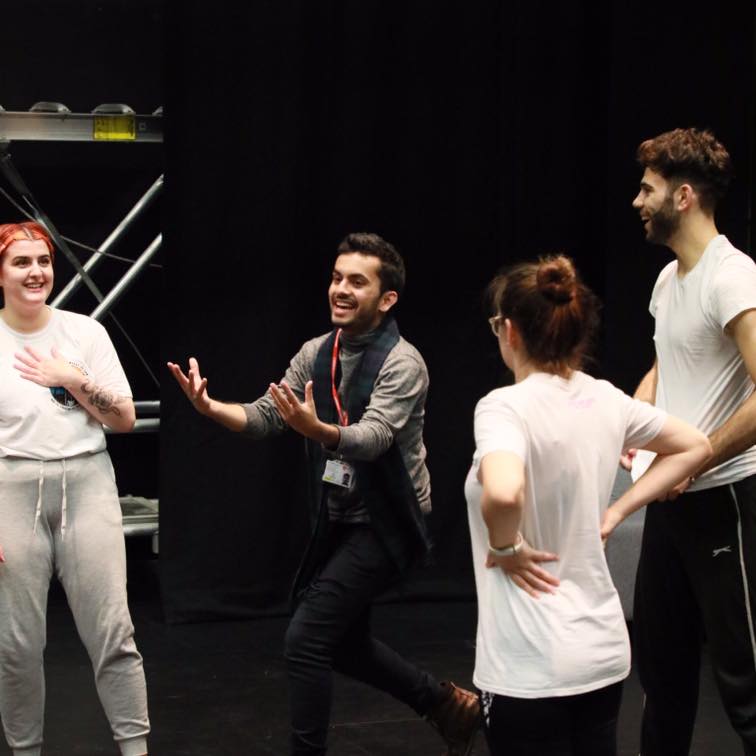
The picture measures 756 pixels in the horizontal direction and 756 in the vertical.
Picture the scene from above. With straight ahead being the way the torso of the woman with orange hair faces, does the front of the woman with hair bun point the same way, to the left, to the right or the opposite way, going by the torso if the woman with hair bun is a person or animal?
the opposite way

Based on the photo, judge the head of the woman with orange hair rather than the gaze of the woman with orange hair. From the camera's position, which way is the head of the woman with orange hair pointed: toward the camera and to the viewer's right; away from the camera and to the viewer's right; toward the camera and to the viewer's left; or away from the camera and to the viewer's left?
toward the camera and to the viewer's right

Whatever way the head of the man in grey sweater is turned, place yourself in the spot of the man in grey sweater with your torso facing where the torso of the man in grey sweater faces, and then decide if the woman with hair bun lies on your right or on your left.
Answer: on your left

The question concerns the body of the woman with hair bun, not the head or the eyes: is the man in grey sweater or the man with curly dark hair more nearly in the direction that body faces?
the man in grey sweater

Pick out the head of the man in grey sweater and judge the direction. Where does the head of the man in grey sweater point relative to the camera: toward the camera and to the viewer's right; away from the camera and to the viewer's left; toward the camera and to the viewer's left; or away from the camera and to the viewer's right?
toward the camera and to the viewer's left

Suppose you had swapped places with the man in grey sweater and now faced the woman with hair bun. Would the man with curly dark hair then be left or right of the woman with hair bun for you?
left

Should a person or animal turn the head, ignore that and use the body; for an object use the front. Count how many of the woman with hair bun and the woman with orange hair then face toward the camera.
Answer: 1

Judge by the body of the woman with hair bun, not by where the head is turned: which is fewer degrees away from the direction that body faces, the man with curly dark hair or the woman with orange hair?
the woman with orange hair

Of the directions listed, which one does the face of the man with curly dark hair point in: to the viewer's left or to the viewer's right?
to the viewer's left

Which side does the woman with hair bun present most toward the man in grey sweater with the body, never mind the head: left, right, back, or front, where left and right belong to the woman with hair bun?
front

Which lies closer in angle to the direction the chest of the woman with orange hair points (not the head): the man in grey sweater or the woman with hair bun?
the woman with hair bun

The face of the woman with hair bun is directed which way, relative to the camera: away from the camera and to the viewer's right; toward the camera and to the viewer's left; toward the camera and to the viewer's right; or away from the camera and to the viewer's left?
away from the camera and to the viewer's left

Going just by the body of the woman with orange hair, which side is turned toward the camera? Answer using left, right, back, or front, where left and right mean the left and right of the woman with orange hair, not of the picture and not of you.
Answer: front

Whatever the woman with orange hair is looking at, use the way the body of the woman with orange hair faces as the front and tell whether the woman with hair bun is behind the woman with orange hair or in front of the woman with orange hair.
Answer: in front

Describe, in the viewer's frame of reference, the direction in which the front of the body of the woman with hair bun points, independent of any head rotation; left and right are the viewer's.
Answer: facing away from the viewer and to the left of the viewer

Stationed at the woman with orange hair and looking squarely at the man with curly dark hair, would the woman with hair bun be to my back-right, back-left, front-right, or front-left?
front-right

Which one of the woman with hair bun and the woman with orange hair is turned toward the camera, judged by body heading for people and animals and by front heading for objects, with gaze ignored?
the woman with orange hair

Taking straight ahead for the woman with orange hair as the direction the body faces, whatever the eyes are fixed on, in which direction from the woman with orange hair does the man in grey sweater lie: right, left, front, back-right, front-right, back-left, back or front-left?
left
